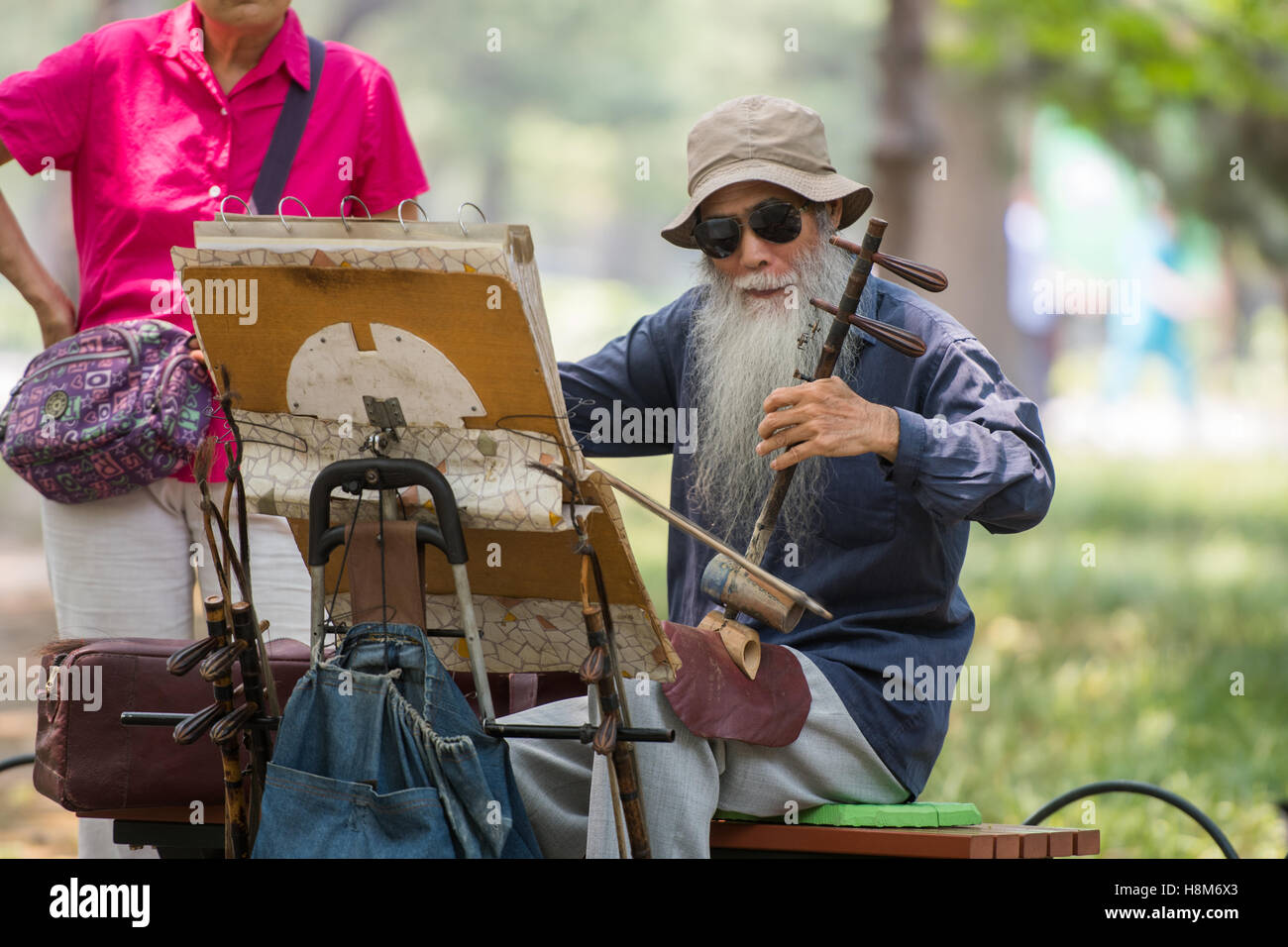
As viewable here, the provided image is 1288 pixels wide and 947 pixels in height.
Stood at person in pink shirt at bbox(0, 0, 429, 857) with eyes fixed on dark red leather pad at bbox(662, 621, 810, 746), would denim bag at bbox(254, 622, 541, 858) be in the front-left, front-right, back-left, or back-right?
front-right

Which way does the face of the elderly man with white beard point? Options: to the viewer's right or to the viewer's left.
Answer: to the viewer's left

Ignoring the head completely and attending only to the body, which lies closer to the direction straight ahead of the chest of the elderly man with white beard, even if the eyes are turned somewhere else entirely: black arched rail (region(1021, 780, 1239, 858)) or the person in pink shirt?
the person in pink shirt

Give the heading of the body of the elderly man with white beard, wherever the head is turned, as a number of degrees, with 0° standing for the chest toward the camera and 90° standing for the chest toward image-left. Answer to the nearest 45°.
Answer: approximately 45°

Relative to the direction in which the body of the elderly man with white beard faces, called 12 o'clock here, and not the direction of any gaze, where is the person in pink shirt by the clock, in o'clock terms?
The person in pink shirt is roughly at 2 o'clock from the elderly man with white beard.

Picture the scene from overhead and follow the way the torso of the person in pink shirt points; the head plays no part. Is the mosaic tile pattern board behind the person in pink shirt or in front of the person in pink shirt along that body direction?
in front

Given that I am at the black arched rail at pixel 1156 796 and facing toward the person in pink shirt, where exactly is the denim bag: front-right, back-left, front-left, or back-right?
front-left

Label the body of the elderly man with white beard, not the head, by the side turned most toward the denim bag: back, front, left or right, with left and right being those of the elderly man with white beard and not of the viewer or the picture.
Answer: front

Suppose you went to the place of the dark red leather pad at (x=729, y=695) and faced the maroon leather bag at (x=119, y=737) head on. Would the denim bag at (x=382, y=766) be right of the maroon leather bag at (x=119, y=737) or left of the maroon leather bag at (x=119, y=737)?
left

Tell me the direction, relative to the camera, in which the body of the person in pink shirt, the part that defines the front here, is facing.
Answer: toward the camera

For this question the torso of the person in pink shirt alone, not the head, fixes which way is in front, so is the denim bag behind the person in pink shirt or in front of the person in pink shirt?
in front

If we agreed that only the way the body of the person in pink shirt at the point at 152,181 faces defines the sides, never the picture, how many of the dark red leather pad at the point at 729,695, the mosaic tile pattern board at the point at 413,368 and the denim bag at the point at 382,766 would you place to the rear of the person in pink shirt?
0

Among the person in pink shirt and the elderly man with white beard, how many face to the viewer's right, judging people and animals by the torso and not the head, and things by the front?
0
